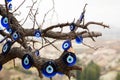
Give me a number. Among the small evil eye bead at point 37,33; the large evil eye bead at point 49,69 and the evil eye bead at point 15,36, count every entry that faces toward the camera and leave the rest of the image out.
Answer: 3

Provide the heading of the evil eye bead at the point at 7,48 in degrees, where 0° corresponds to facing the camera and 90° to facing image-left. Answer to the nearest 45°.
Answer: approximately 45°

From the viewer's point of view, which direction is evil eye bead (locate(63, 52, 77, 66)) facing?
toward the camera

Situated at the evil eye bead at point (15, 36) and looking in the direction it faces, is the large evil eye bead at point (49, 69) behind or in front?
in front

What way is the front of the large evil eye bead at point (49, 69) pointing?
toward the camera

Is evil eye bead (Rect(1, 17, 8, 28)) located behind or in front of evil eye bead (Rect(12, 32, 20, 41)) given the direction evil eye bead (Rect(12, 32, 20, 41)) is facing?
behind
